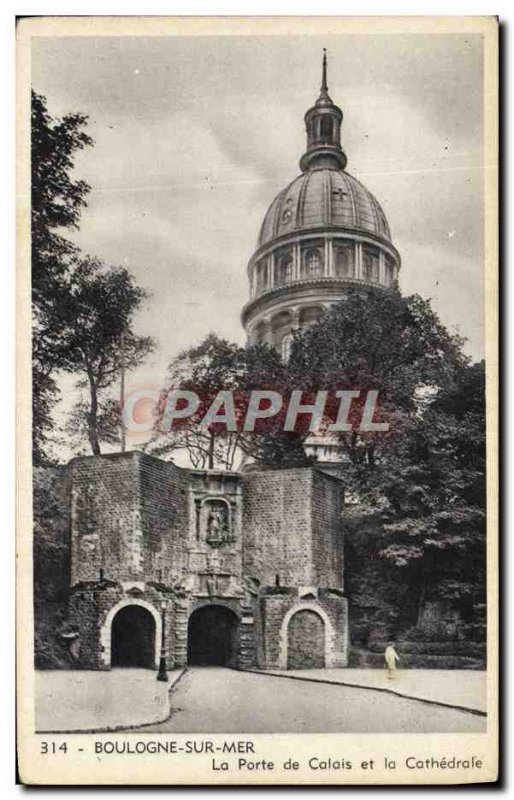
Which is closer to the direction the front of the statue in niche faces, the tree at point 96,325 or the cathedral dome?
the tree

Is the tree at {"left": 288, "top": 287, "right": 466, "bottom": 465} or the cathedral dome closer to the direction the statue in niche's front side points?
the tree

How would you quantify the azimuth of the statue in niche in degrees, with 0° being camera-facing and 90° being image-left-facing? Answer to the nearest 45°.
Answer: approximately 0°

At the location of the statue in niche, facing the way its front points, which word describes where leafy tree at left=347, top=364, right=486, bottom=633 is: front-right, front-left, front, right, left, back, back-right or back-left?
front-left

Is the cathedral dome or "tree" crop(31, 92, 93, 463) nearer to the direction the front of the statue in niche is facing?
the tree
